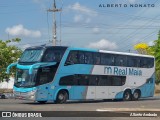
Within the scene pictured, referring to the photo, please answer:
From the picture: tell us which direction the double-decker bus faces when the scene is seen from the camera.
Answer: facing the viewer and to the left of the viewer
